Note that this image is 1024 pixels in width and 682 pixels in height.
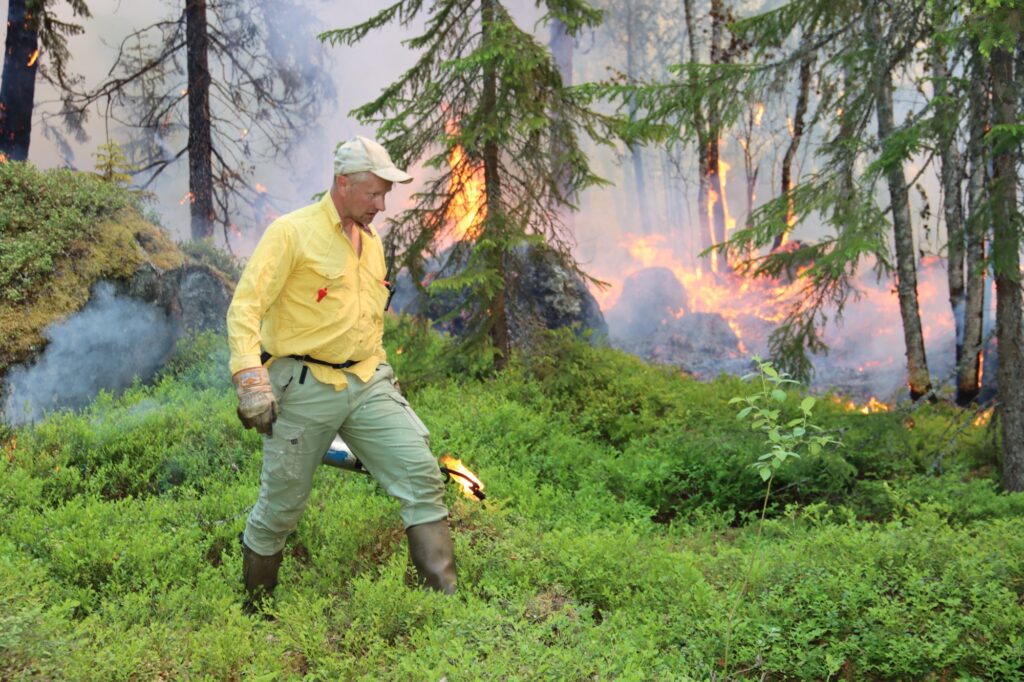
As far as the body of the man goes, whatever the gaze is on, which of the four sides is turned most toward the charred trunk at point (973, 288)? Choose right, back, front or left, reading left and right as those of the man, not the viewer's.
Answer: left

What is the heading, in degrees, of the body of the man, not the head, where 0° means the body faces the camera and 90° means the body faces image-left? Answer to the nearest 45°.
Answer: approximately 315°

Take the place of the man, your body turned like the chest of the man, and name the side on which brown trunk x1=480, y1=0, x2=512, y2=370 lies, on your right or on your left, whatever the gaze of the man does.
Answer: on your left

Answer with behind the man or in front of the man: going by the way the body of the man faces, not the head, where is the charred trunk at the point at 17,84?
behind

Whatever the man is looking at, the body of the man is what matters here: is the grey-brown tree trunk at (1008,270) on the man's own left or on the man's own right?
on the man's own left

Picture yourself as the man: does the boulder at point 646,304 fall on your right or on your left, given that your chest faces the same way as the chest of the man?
on your left

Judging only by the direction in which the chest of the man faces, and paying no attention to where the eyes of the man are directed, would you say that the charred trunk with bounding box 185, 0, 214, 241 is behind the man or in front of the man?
behind

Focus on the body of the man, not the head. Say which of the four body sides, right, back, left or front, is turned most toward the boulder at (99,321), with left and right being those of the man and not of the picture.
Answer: back

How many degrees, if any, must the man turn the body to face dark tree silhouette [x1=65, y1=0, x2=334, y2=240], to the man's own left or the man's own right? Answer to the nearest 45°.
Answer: approximately 135° to the man's own left
